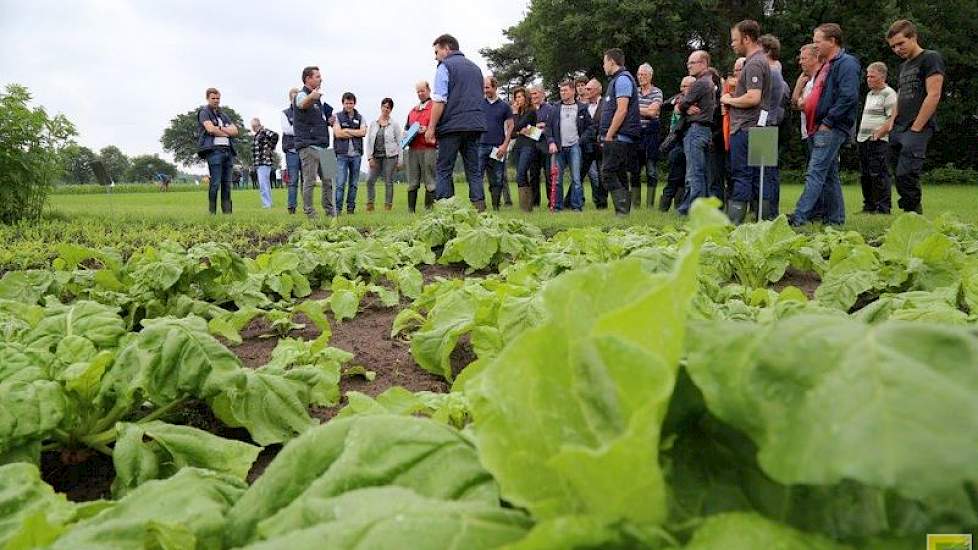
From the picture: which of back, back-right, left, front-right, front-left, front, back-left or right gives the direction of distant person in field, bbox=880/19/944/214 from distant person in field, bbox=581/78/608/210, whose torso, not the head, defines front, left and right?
left

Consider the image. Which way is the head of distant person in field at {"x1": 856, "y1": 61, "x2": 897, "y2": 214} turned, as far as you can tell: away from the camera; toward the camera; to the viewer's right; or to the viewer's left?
to the viewer's left

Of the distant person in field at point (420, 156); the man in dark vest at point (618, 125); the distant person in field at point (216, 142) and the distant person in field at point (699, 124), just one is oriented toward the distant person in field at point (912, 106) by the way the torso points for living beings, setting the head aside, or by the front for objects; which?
the distant person in field at point (216, 142)

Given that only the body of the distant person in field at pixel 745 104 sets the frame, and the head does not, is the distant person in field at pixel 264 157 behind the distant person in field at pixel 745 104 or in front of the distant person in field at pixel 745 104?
in front

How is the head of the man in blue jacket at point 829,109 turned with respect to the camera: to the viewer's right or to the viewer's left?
to the viewer's left

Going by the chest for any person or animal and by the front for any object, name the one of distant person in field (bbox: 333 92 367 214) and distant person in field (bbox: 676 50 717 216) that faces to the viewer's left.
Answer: distant person in field (bbox: 676 50 717 216)

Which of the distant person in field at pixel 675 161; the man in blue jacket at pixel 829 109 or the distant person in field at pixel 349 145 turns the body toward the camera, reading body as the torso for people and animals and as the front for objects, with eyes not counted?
the distant person in field at pixel 349 145

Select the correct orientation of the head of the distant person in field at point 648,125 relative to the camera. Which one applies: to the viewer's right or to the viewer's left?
to the viewer's left

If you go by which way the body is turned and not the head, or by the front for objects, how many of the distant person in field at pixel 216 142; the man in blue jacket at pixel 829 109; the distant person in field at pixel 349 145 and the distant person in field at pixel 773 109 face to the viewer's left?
2

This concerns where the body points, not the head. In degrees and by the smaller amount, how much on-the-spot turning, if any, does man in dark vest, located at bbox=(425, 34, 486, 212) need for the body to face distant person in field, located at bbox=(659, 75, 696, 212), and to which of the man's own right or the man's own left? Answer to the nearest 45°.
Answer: approximately 90° to the man's own right

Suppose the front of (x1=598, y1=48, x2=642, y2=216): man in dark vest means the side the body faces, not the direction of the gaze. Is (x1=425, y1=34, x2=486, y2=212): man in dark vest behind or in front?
in front

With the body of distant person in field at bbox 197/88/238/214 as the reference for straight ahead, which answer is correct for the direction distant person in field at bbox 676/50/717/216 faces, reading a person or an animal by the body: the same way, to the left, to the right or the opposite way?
to the right

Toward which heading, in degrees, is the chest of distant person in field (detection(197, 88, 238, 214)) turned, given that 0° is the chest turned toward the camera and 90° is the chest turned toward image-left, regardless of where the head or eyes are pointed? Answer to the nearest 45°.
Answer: approximately 315°

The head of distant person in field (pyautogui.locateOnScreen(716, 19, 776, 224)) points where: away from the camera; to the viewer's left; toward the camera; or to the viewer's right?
to the viewer's left

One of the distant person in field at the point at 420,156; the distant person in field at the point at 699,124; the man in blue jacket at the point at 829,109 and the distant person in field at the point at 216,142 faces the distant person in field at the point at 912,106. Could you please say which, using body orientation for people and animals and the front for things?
the distant person in field at the point at 216,142

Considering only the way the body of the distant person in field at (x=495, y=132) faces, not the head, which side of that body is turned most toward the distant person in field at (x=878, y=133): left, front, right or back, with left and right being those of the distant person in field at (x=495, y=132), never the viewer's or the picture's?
left
